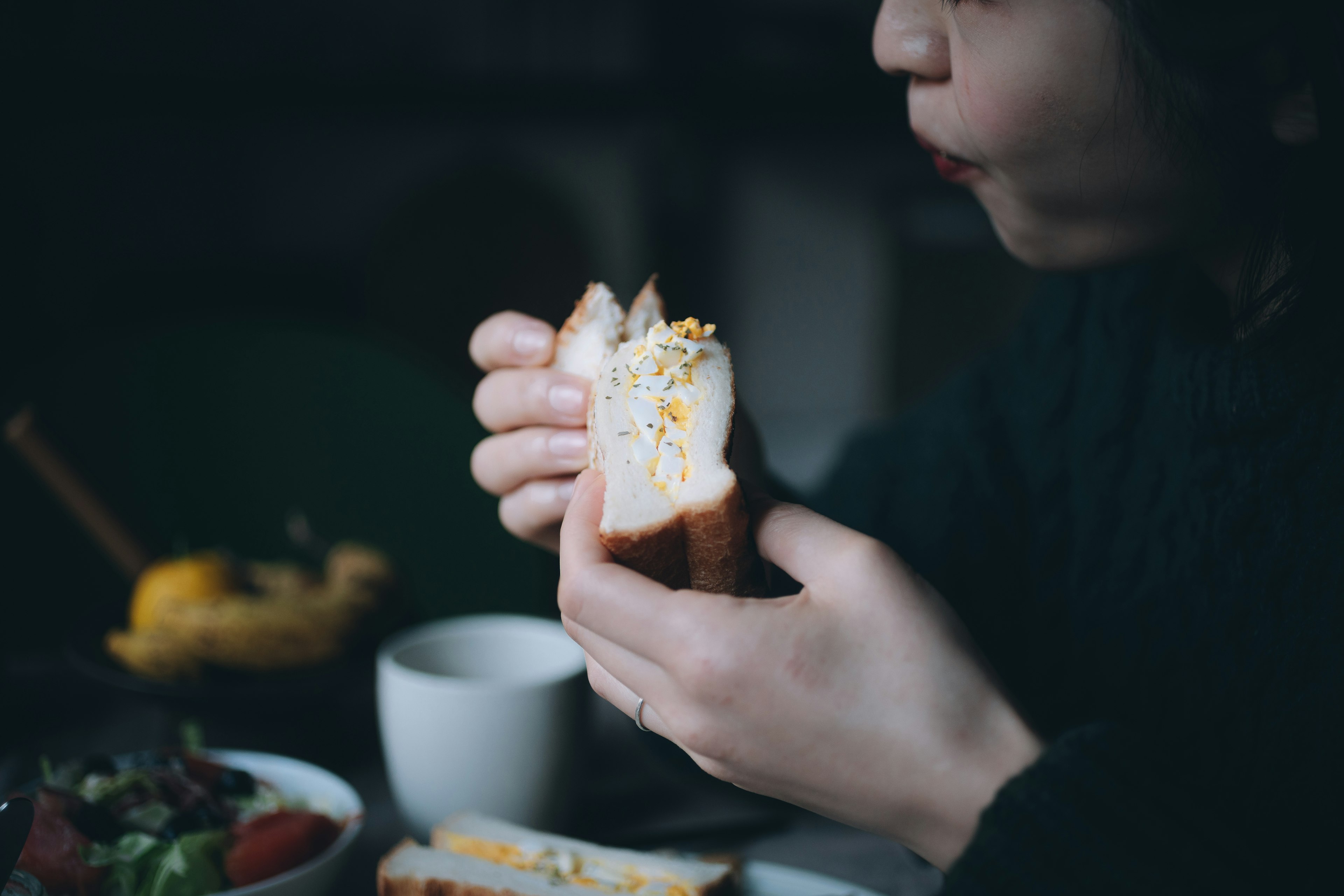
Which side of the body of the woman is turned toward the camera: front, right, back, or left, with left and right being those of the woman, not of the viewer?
left

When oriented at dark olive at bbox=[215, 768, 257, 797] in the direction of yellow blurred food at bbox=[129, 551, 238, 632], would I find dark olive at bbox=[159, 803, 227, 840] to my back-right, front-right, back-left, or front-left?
back-left
